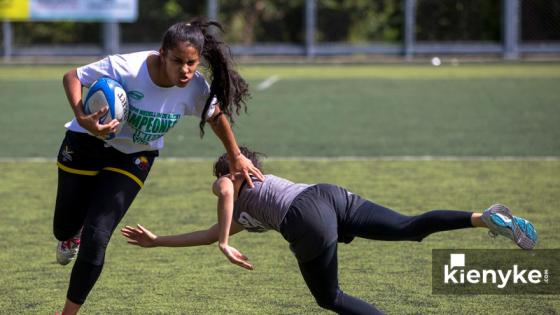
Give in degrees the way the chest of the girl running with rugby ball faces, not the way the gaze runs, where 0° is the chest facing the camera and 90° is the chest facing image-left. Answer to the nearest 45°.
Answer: approximately 0°

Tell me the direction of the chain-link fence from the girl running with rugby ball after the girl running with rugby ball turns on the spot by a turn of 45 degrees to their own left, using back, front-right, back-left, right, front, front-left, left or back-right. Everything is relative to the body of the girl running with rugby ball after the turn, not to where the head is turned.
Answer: back-left

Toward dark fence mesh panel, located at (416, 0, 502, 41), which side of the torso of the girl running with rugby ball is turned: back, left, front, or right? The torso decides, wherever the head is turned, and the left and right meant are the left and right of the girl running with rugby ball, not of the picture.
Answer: back
